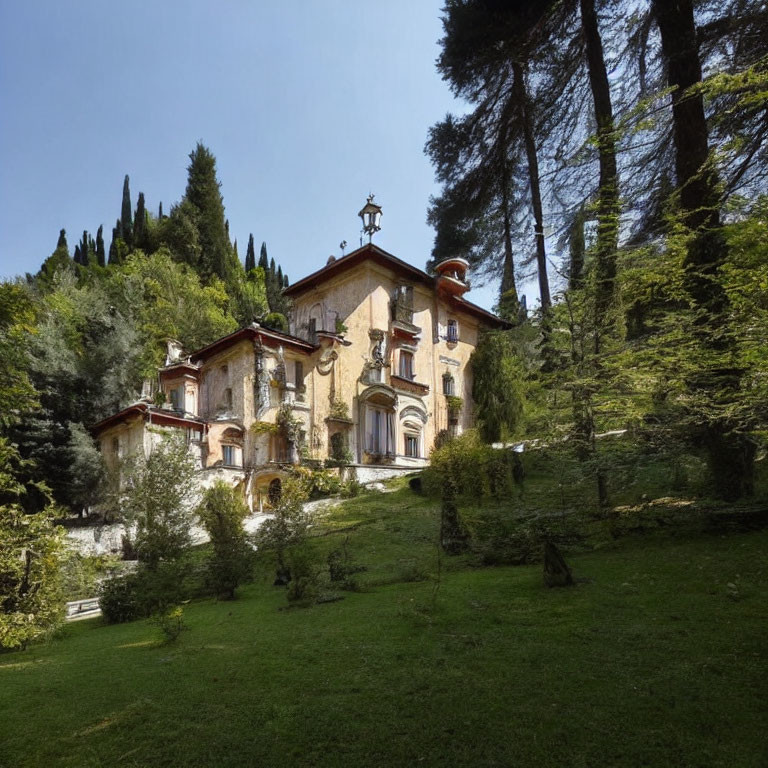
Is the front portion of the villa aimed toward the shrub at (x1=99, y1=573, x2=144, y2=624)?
no

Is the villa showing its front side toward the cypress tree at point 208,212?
no

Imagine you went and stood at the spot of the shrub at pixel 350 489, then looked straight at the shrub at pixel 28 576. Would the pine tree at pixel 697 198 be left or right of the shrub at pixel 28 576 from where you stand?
left

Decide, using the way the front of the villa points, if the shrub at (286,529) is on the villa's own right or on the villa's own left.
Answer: on the villa's own right

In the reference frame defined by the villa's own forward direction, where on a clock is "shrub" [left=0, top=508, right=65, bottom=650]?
The shrub is roughly at 2 o'clock from the villa.

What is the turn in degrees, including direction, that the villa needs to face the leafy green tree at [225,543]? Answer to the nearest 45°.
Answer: approximately 45° to its right

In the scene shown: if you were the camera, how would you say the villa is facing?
facing the viewer and to the right of the viewer

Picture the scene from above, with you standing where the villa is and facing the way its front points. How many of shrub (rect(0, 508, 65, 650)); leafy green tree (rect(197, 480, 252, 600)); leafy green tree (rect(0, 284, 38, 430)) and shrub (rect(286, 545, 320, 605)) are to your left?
0

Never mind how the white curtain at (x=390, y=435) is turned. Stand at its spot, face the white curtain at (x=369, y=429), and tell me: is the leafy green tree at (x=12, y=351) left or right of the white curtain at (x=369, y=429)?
left

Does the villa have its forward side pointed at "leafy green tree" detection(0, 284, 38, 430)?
no
